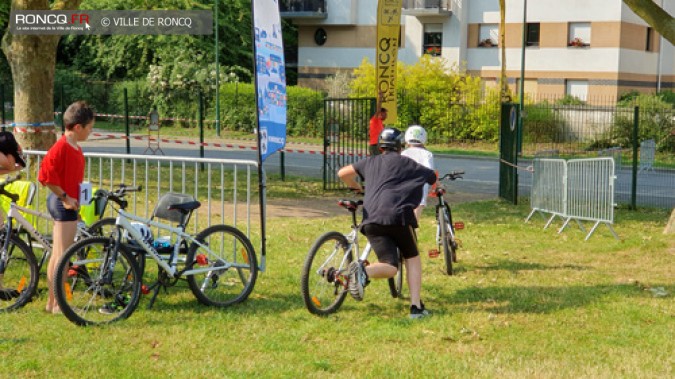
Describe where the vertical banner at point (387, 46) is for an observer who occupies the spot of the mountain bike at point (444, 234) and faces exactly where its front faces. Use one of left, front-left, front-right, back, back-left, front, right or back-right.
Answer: front

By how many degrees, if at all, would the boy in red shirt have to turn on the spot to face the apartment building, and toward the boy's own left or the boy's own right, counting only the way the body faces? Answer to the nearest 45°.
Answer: approximately 45° to the boy's own left

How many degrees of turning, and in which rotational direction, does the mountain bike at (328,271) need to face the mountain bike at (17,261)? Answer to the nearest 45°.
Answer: approximately 135° to its left

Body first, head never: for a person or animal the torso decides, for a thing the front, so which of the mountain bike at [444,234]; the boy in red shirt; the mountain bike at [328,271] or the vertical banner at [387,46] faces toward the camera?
the vertical banner

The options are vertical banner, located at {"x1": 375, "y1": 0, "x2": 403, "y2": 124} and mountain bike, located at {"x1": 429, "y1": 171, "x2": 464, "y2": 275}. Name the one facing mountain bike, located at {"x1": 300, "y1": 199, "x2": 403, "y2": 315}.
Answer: the vertical banner

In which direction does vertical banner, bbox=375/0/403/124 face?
toward the camera

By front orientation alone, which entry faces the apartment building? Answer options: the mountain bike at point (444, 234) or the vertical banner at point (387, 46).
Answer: the mountain bike

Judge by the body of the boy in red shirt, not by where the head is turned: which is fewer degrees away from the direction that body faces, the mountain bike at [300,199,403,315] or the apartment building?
the mountain bike

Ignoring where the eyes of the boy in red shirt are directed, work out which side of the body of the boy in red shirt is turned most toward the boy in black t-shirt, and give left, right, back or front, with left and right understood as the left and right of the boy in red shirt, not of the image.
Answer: front

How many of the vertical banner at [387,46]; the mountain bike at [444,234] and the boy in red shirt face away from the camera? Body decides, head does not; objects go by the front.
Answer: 1

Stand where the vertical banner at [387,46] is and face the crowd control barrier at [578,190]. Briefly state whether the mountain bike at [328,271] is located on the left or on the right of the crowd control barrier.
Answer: right

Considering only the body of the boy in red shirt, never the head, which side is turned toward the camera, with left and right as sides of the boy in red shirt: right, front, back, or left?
right

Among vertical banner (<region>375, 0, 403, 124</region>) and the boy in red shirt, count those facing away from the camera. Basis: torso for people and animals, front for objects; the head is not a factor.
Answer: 0

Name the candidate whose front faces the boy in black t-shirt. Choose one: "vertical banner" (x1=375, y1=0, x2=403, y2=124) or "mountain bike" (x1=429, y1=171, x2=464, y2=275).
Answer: the vertical banner

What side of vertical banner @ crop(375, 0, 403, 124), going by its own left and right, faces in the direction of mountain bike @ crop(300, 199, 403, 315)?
front

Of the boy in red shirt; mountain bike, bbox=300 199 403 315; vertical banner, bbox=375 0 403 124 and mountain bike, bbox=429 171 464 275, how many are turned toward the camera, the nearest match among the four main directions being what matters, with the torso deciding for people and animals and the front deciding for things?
1

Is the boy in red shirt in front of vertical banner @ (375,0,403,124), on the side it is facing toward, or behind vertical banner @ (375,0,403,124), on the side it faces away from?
in front

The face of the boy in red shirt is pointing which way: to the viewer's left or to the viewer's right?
to the viewer's right

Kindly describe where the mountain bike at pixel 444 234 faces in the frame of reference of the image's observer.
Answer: facing away from the viewer
